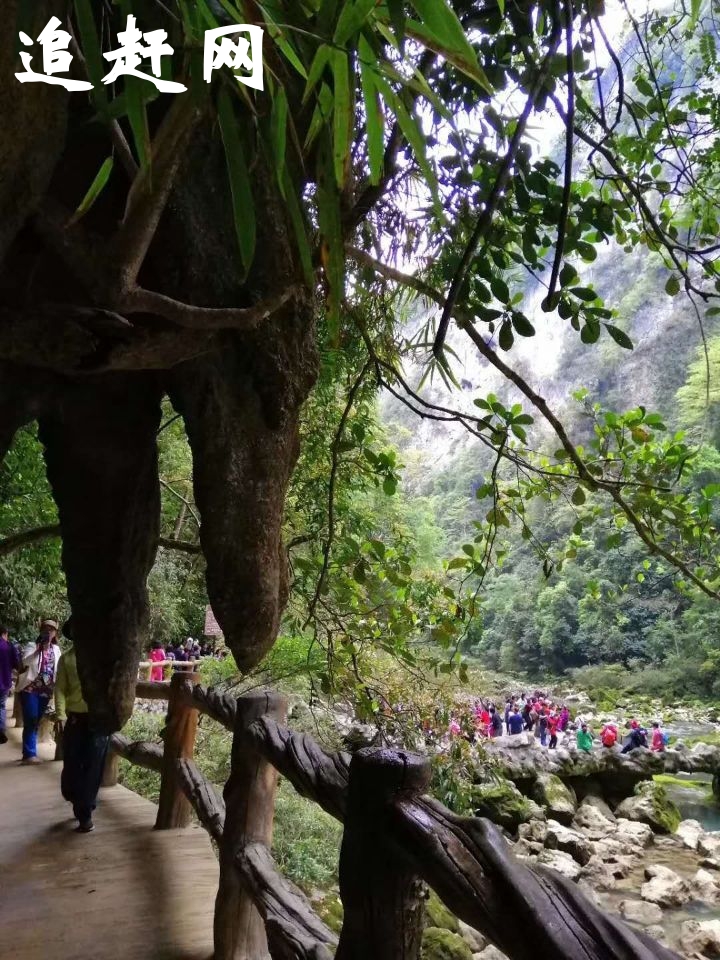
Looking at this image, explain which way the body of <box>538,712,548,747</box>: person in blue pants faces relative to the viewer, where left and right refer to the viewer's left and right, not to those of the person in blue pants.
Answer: facing away from the viewer

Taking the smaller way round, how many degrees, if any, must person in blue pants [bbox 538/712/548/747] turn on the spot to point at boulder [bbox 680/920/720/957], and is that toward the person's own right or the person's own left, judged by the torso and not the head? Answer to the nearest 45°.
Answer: approximately 180°

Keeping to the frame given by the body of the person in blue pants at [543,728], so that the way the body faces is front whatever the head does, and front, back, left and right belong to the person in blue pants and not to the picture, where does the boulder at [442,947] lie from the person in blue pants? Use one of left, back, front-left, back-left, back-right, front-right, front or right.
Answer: back

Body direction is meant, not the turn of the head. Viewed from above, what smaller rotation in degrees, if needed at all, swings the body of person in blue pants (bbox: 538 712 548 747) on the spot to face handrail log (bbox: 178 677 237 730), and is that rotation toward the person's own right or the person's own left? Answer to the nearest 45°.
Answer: approximately 180°

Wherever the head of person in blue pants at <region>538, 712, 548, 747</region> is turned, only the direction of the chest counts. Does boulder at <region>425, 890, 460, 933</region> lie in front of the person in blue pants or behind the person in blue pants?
behind

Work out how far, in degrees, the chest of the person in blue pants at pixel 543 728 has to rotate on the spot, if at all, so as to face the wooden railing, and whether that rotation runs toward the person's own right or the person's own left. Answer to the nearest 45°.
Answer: approximately 180°

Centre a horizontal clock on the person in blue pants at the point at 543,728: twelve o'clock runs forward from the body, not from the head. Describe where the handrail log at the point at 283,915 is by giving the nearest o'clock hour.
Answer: The handrail log is roughly at 6 o'clock from the person in blue pants.

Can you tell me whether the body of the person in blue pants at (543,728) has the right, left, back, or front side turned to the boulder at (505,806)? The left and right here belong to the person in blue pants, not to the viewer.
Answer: back

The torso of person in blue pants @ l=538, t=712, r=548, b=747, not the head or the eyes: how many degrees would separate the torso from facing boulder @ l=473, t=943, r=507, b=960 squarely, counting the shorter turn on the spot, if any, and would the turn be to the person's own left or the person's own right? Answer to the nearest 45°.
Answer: approximately 180°

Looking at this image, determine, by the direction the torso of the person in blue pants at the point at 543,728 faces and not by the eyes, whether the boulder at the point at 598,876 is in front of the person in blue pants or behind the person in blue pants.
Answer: behind

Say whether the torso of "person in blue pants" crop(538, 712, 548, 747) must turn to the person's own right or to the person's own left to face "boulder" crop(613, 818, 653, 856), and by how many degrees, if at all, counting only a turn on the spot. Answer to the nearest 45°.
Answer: approximately 180°

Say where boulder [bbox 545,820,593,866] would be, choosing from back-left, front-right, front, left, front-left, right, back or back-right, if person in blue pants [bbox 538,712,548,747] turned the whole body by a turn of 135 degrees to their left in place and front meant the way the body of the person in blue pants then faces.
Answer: front-left

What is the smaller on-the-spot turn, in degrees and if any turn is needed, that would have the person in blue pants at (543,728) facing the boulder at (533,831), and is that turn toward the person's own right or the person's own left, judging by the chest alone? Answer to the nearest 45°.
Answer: approximately 180°
